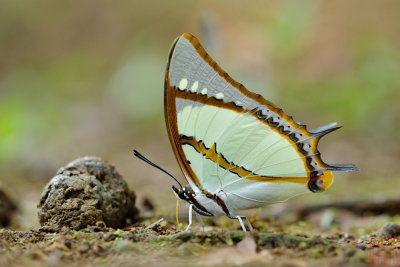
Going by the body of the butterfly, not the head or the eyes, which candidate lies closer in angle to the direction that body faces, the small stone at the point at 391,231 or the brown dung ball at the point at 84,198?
the brown dung ball

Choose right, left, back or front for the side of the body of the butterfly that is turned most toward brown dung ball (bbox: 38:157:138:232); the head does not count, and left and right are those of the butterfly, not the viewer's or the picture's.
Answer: front

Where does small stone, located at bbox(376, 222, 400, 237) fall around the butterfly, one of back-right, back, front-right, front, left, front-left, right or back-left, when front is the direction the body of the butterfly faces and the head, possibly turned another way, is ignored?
back-right

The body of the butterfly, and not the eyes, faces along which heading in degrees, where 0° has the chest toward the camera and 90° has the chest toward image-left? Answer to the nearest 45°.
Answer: approximately 90°
